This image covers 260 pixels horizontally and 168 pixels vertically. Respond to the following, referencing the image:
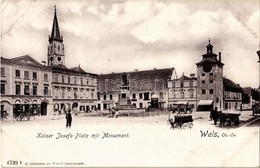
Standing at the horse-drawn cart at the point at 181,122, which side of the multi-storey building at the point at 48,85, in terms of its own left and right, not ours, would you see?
front

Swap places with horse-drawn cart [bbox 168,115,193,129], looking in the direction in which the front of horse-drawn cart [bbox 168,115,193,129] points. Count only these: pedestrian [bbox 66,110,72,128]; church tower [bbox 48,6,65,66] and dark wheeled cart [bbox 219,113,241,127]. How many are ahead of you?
2

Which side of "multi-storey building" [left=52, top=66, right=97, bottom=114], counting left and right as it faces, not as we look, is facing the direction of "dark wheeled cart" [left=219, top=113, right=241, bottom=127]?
front

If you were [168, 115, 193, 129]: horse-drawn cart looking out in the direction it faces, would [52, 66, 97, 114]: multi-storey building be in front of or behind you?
in front

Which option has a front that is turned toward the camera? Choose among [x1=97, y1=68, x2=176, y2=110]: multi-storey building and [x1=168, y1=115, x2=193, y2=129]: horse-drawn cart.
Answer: the multi-storey building

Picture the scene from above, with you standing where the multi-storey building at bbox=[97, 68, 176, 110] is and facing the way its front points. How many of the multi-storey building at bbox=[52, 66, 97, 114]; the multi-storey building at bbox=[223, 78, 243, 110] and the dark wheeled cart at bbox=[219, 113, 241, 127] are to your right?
1

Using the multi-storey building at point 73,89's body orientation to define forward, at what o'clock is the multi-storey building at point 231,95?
the multi-storey building at point 231,95 is roughly at 11 o'clock from the multi-storey building at point 73,89.

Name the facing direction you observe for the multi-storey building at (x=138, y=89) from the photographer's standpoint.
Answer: facing the viewer

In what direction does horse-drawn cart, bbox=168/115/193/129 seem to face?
to the viewer's left

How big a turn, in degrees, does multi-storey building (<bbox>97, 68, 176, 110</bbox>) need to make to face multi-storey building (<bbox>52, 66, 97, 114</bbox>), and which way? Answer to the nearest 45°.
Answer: approximately 90° to its right

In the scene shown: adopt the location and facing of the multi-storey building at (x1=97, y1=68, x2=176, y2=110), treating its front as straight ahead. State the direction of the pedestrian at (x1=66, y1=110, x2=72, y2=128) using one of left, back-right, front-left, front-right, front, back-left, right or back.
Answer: front-right

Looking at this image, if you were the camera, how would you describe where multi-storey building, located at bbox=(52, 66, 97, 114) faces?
facing the viewer and to the right of the viewer

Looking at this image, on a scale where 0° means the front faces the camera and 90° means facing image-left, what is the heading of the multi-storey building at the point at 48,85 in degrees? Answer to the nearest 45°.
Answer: approximately 315°
